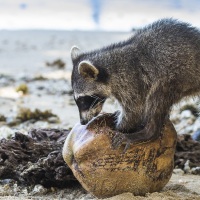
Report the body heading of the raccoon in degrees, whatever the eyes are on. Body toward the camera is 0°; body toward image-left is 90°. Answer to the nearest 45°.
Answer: approximately 90°

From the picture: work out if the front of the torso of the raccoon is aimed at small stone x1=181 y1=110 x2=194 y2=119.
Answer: no

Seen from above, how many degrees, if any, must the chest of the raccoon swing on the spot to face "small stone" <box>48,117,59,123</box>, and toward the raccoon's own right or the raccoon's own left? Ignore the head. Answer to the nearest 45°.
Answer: approximately 45° to the raccoon's own right

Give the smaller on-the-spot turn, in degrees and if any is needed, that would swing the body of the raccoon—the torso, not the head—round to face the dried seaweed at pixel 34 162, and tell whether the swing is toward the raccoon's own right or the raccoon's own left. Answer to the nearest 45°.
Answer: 0° — it already faces it

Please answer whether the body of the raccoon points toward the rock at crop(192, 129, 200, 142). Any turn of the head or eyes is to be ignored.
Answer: no

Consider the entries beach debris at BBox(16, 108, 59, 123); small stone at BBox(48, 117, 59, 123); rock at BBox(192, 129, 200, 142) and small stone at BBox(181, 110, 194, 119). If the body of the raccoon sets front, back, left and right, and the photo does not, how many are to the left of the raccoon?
0
